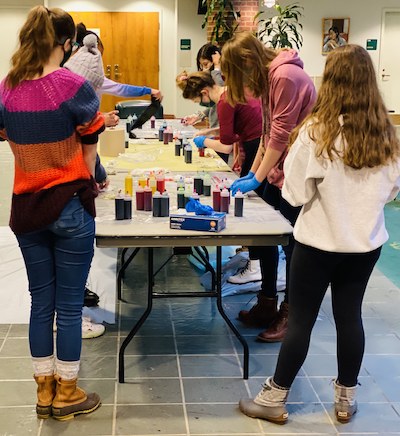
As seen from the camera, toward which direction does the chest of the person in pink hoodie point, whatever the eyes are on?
to the viewer's left

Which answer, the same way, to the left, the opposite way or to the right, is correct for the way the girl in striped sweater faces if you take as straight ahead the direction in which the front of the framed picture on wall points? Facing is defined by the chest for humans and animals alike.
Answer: the opposite way

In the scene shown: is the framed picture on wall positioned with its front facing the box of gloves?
yes

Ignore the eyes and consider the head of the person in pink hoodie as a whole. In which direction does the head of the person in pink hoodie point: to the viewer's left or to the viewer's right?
to the viewer's left

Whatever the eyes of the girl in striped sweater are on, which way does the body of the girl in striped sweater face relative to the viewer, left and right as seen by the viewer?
facing away from the viewer and to the right of the viewer

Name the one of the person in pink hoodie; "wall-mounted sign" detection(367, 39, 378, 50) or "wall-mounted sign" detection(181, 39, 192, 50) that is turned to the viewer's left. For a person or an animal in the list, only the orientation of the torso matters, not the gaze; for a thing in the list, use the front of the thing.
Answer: the person in pink hoodie

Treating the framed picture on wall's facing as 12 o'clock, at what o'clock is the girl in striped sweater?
The girl in striped sweater is roughly at 12 o'clock from the framed picture on wall.

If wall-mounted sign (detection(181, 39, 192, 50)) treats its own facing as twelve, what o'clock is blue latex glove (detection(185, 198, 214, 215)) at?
The blue latex glove is roughly at 12 o'clock from the wall-mounted sign.
